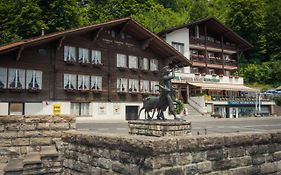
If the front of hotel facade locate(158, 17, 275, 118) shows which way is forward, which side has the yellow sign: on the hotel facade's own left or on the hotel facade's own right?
on the hotel facade's own right

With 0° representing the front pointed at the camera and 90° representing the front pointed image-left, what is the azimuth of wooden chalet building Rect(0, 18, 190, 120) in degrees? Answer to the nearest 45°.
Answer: approximately 315°

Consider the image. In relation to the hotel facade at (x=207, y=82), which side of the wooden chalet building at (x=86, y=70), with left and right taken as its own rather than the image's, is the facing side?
left

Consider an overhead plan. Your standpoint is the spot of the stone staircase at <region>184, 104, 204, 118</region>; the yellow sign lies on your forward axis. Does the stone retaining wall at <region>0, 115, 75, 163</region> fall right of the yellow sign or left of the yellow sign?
left

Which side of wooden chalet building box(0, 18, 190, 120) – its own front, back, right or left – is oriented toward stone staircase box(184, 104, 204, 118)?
left

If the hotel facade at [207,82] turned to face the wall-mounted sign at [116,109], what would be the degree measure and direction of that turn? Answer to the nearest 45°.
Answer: approximately 90° to its right
